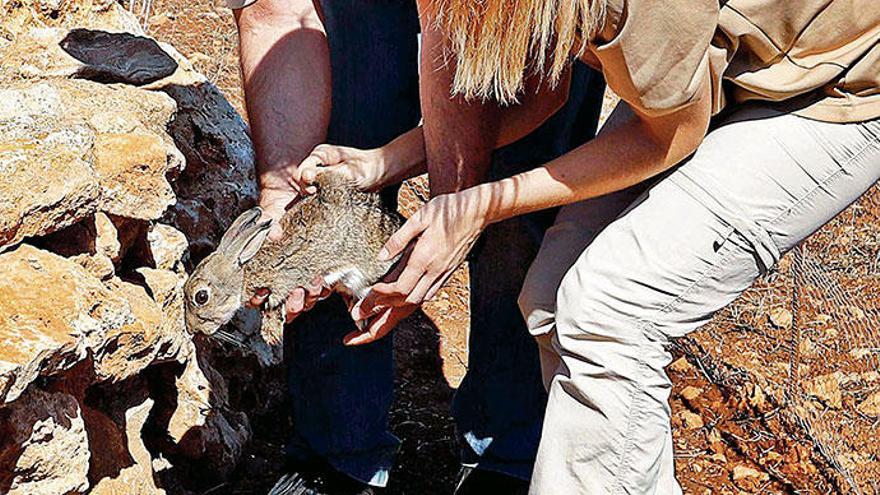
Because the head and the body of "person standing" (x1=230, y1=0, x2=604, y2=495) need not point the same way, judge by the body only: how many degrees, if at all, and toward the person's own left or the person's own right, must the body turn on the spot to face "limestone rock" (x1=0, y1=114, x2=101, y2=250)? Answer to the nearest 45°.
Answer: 0° — they already face it

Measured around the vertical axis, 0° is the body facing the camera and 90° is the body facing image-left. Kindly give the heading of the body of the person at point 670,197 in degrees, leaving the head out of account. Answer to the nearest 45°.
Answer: approximately 90°

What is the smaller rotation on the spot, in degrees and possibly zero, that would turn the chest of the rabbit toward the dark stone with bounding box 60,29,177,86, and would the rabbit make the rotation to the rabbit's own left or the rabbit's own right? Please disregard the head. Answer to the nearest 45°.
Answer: approximately 45° to the rabbit's own right

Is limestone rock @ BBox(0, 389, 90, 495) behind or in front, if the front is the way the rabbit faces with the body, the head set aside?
in front

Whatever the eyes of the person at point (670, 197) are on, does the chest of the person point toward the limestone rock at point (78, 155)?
yes

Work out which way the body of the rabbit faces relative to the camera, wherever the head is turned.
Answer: to the viewer's left

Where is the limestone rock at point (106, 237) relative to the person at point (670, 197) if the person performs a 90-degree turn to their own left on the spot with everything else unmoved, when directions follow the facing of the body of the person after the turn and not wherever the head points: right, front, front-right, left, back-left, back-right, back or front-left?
right

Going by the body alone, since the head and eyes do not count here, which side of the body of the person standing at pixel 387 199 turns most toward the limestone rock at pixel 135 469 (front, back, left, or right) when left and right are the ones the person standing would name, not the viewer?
front

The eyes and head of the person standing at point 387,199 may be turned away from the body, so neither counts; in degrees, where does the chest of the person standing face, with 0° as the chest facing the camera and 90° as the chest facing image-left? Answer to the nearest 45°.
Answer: approximately 45°
